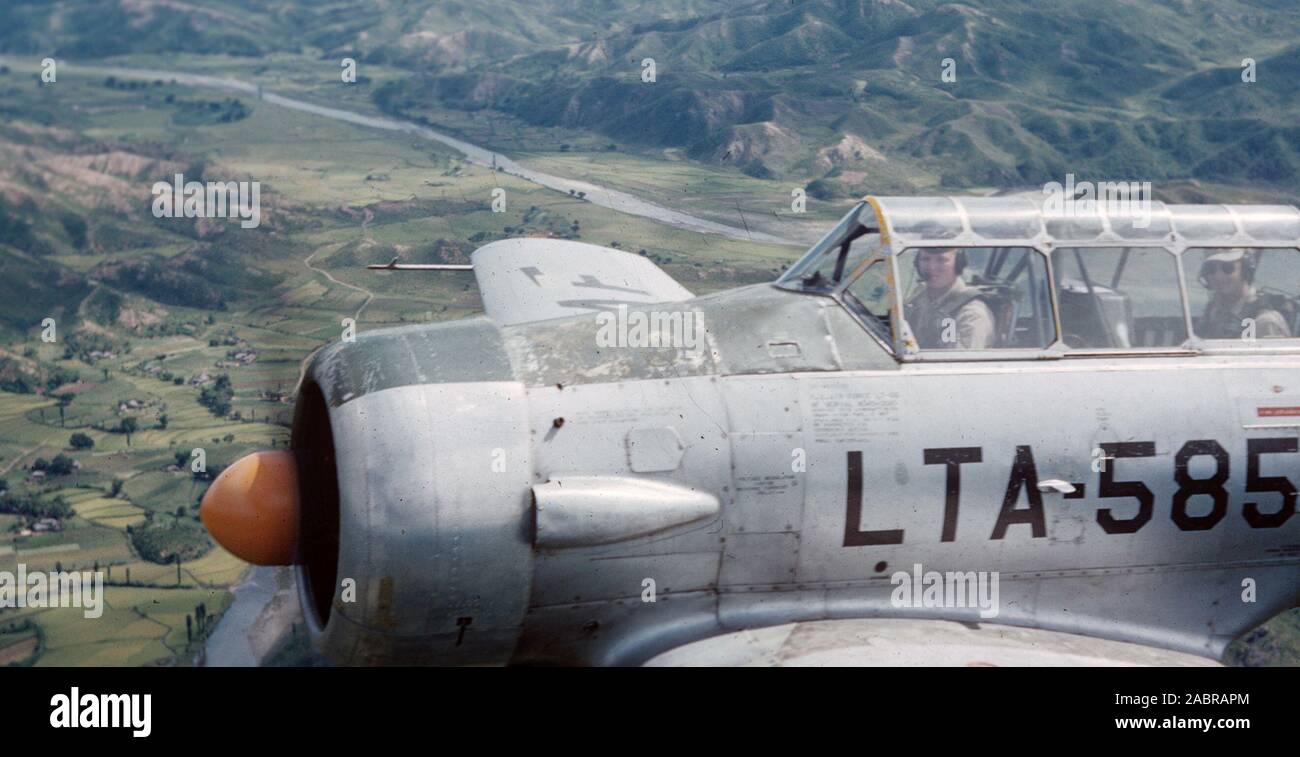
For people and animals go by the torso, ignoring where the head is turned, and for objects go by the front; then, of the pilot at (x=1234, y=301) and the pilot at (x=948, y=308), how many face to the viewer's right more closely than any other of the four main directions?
0

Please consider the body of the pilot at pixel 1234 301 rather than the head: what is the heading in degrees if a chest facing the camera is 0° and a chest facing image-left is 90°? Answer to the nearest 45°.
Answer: approximately 45°

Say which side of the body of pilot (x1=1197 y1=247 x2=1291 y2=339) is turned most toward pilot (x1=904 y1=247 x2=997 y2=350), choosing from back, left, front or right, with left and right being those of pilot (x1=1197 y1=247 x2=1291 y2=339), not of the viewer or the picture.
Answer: front

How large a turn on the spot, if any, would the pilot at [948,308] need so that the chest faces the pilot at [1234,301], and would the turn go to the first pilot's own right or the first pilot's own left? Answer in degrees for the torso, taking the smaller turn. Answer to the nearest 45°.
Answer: approximately 180°

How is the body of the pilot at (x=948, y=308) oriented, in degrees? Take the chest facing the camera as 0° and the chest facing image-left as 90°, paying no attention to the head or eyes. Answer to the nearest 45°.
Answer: approximately 45°

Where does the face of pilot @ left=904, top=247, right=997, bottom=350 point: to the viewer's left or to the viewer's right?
to the viewer's left
